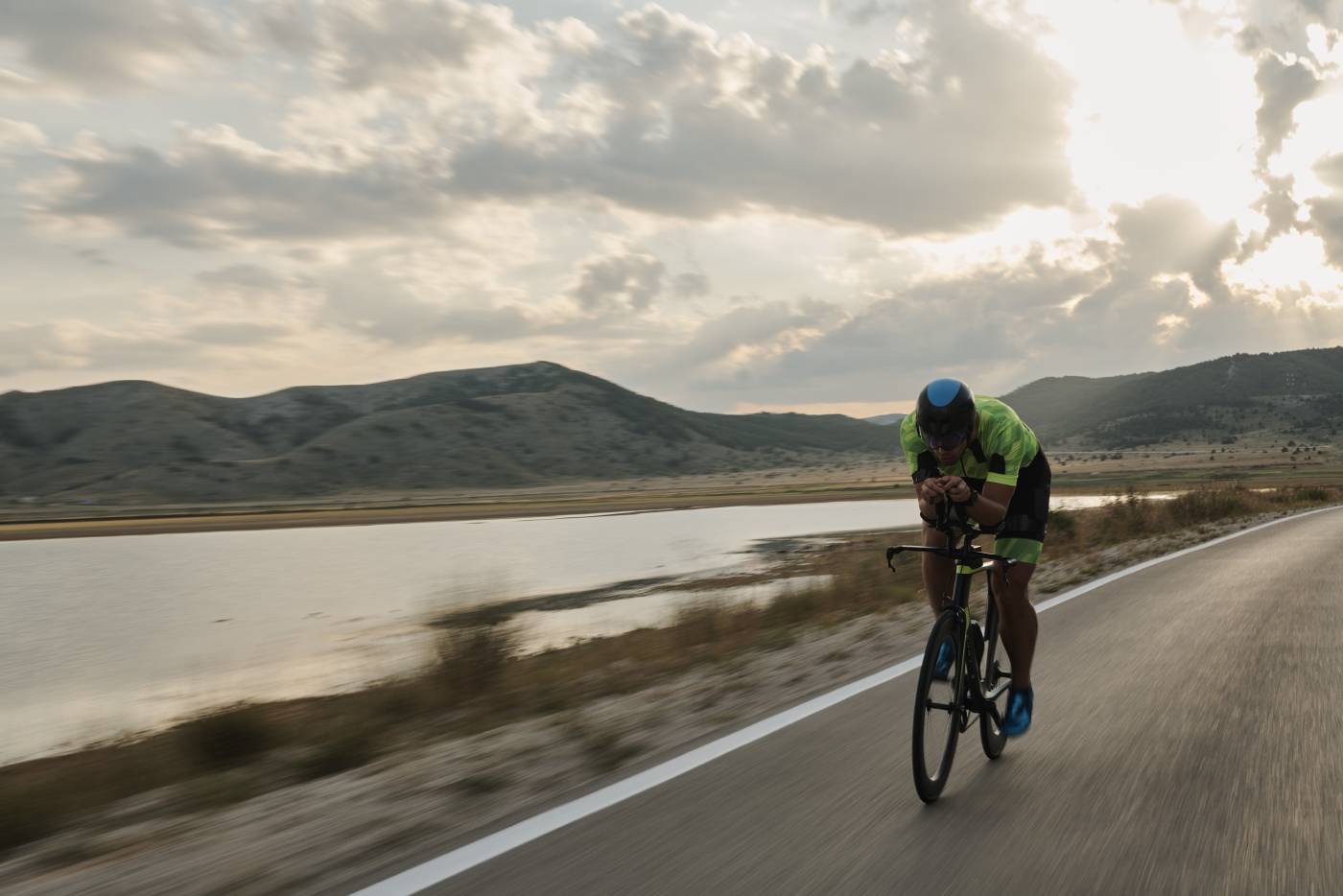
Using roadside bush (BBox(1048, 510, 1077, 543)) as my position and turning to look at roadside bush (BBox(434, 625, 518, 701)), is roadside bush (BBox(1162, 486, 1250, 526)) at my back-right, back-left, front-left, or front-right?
back-left

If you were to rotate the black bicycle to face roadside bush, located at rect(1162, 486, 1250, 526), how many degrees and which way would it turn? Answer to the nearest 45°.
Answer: approximately 180°

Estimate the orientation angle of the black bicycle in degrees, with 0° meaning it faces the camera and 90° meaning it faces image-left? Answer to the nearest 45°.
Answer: approximately 0°

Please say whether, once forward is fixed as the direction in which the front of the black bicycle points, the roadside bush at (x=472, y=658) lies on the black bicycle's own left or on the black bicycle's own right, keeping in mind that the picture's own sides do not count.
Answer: on the black bicycle's own right

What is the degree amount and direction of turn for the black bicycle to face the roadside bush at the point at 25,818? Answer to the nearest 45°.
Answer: approximately 90° to its right

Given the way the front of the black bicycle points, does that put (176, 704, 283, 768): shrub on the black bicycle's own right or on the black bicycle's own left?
on the black bicycle's own right

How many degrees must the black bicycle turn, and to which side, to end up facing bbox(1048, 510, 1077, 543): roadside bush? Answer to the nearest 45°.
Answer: approximately 180°

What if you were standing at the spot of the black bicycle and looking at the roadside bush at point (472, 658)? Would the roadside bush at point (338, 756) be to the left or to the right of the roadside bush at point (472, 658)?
left
